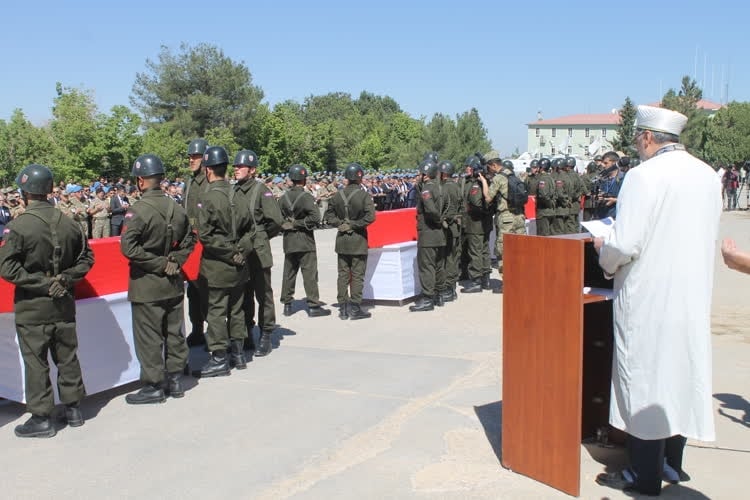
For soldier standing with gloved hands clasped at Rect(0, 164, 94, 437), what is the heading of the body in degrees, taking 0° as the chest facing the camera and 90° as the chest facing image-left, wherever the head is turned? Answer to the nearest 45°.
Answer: approximately 135°

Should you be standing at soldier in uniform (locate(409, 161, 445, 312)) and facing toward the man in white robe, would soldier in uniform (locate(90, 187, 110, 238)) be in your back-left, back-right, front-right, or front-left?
back-right

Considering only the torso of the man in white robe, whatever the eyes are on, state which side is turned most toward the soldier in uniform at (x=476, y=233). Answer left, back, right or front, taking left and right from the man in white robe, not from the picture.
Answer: front

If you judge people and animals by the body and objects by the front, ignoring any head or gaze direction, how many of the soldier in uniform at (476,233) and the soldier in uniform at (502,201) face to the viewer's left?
2

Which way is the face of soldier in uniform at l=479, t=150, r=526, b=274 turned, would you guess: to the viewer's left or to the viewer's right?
to the viewer's left

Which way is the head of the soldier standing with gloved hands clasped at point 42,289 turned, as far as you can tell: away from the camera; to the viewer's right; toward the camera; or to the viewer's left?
away from the camera

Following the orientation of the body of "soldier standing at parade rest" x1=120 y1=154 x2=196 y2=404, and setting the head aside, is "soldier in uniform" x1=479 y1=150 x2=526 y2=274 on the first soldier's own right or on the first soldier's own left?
on the first soldier's own right

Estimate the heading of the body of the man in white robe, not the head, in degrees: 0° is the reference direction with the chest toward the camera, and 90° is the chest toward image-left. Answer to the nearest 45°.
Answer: approximately 135°

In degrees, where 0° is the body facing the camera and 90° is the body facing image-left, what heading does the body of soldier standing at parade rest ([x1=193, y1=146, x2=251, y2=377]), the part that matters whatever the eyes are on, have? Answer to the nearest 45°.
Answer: approximately 135°

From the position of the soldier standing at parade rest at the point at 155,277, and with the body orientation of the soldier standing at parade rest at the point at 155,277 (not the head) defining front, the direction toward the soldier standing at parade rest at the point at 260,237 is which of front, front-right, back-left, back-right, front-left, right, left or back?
right
